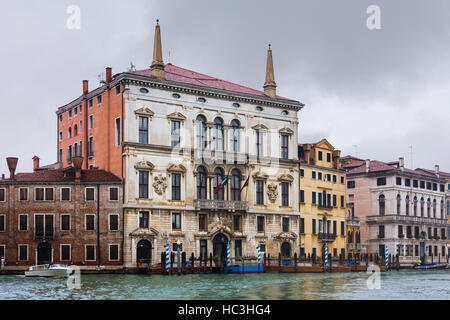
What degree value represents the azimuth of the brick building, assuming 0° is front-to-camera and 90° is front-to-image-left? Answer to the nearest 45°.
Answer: approximately 0°
